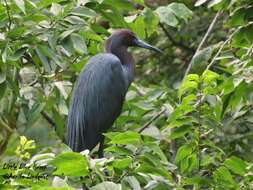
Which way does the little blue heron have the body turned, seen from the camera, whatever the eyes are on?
to the viewer's right

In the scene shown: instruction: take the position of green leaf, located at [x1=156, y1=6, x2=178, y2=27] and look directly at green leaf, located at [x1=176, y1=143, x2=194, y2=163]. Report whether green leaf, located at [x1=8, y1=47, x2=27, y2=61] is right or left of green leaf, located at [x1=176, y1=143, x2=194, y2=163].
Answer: right
